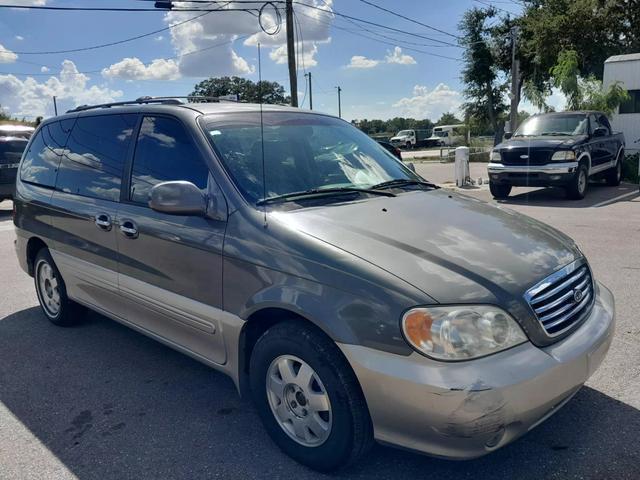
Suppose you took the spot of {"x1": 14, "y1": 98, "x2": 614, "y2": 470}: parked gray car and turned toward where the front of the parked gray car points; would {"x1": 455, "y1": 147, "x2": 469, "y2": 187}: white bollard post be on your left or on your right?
on your left

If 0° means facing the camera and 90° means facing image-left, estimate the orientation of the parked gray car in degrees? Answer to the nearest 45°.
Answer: approximately 315°

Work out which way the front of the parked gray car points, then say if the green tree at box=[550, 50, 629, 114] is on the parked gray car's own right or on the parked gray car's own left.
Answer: on the parked gray car's own left

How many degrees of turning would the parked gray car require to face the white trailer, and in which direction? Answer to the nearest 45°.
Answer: approximately 90° to its left

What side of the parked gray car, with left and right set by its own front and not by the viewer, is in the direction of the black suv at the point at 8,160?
back

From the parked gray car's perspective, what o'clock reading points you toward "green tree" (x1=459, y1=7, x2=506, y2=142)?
The green tree is roughly at 8 o'clock from the parked gray car.

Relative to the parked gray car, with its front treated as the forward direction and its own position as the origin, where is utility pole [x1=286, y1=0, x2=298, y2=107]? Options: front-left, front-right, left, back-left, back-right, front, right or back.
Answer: back-left

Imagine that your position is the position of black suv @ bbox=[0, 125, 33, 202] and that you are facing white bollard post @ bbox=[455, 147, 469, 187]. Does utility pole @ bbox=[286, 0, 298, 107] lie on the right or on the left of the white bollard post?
left

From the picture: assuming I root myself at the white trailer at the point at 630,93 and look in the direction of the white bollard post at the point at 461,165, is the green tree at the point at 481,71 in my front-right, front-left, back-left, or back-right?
back-right

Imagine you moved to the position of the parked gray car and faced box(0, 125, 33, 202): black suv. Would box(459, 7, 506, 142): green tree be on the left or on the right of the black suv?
right
